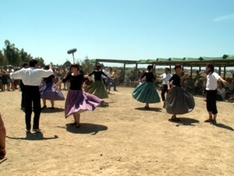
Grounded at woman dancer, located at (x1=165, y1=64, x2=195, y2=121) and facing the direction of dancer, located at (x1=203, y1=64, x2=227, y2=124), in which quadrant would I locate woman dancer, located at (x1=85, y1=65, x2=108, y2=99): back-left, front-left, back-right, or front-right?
back-left

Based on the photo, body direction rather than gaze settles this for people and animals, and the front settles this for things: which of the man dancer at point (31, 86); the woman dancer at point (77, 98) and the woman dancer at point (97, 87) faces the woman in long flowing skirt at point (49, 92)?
the man dancer

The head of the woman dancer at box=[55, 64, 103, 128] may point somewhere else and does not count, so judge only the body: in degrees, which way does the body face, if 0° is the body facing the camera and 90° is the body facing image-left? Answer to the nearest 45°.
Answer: approximately 45°

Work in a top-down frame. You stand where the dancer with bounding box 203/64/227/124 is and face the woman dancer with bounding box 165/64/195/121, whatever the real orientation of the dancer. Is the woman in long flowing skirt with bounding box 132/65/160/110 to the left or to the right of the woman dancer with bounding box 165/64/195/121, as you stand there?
right

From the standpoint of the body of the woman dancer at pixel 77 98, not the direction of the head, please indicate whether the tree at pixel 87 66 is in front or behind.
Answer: behind
